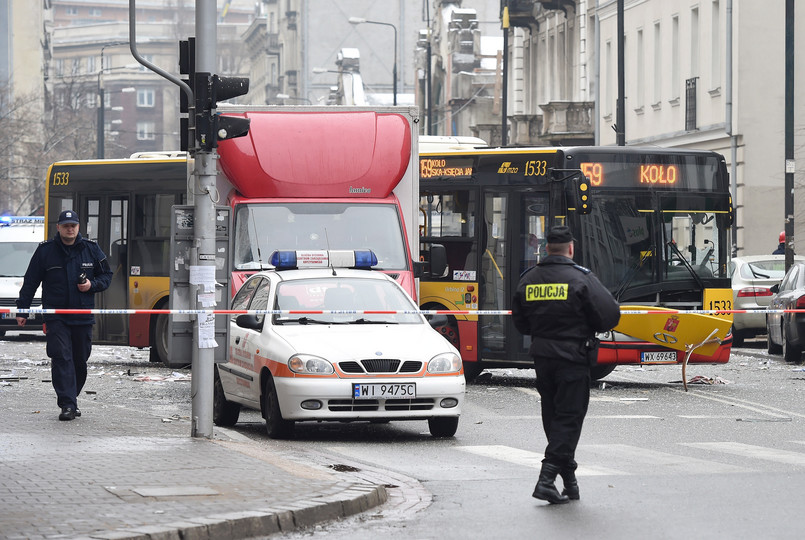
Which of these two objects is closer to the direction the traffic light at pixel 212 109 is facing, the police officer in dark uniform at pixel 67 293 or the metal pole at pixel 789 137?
the metal pole

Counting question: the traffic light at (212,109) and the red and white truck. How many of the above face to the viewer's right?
1

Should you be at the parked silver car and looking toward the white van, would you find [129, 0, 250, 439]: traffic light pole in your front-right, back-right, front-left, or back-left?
front-left

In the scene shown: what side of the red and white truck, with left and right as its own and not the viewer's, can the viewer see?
front

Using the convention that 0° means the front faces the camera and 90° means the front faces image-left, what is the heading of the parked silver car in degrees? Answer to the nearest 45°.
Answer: approximately 180°

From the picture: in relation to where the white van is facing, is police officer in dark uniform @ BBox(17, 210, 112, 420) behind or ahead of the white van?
ahead

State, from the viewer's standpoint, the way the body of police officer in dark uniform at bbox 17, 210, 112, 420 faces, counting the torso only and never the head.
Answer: toward the camera

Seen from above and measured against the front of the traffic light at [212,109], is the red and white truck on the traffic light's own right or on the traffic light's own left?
on the traffic light's own left

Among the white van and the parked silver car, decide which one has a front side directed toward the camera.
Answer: the white van

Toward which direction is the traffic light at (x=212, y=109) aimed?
to the viewer's right

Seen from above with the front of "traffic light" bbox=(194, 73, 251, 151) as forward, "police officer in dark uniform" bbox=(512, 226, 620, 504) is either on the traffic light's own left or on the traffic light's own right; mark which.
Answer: on the traffic light's own right

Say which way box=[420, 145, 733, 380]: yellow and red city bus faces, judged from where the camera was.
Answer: facing the viewer and to the right of the viewer
